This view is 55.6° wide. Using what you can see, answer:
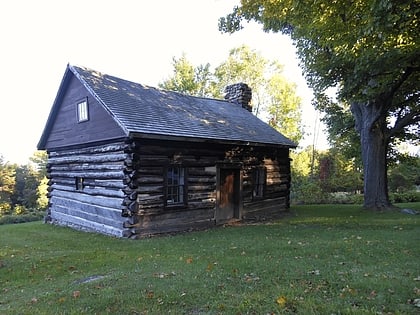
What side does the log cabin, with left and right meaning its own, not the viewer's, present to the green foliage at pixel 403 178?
left

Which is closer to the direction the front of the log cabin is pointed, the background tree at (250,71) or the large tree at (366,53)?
the large tree

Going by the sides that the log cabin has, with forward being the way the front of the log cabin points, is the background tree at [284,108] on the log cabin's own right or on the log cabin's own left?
on the log cabin's own left

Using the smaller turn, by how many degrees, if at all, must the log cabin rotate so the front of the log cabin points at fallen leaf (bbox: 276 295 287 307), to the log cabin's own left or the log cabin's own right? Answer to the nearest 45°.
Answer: approximately 45° to the log cabin's own right

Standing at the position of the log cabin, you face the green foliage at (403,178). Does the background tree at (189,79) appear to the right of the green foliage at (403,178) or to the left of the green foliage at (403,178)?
left

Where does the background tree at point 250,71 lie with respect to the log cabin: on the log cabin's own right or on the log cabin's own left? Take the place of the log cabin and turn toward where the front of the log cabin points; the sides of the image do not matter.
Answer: on the log cabin's own left

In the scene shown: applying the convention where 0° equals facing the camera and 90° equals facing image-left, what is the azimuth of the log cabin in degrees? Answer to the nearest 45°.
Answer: approximately 315°

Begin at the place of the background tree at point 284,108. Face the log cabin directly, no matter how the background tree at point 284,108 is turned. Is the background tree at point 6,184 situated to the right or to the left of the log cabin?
right

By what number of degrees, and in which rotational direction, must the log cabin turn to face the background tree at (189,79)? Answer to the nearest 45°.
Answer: approximately 135° to its left

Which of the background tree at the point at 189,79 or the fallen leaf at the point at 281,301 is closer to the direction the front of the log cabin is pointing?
the fallen leaf

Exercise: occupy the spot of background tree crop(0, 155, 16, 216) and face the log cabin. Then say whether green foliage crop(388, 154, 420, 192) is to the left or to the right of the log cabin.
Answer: left

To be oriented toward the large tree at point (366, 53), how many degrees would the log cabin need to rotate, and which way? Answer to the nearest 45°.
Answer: approximately 45° to its left
